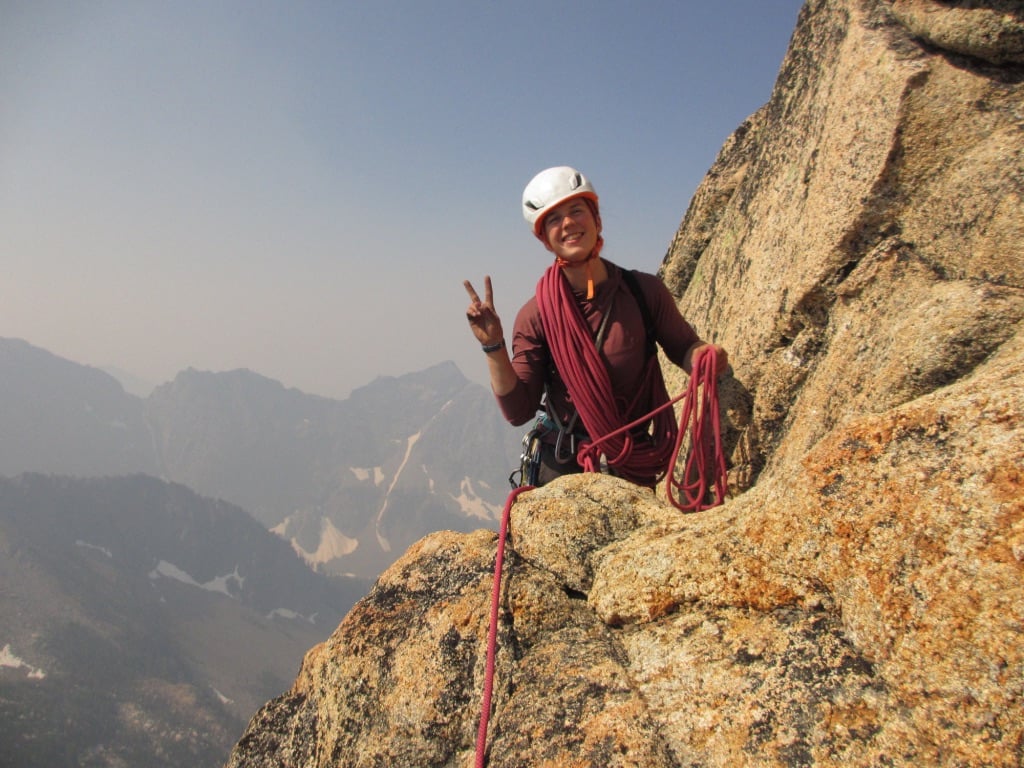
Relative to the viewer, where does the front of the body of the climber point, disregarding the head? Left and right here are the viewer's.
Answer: facing the viewer
